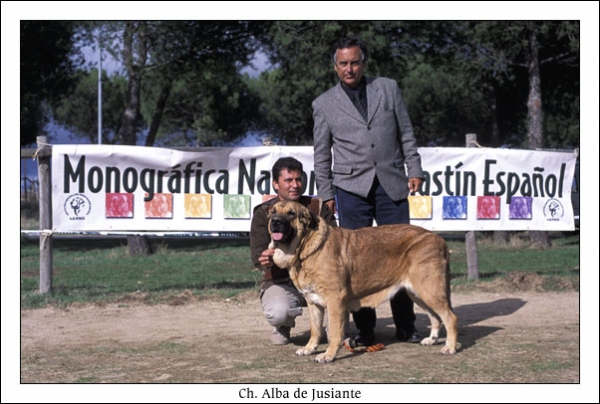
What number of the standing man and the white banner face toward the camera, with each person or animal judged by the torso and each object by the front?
2

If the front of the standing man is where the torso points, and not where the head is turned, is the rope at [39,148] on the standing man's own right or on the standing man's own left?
on the standing man's own right

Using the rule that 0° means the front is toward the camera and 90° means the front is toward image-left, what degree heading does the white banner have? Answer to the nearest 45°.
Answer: approximately 0°

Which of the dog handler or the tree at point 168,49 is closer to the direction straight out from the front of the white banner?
the dog handler

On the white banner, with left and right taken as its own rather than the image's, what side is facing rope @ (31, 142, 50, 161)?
right

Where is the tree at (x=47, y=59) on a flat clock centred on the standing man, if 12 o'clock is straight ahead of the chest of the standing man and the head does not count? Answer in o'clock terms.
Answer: The tree is roughly at 5 o'clock from the standing man.

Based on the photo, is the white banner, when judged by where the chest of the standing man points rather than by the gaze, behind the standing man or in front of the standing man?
behind

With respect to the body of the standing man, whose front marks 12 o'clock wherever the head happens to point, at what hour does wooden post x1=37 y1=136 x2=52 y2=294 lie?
The wooden post is roughly at 4 o'clock from the standing man.

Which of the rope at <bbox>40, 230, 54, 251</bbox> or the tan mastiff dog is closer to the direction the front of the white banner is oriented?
the tan mastiff dog
